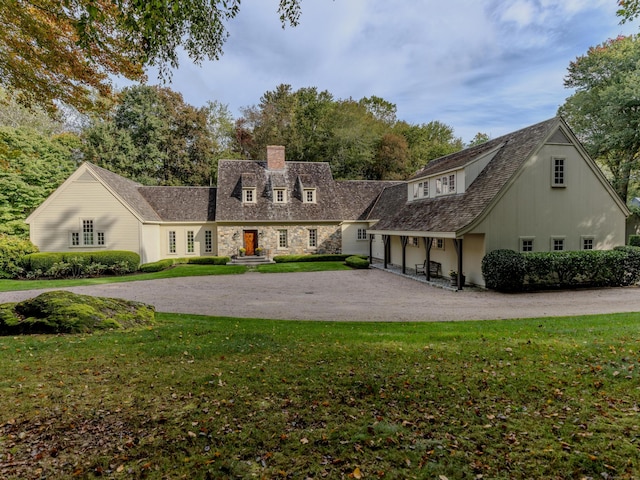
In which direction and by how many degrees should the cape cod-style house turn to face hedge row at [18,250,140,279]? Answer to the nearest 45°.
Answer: approximately 90° to its right

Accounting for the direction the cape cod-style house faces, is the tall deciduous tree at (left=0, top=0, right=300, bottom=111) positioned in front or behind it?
in front

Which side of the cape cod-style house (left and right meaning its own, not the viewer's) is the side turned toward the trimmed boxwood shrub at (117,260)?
right

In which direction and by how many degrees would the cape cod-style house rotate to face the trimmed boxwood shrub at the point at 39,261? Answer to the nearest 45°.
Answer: approximately 90° to its right

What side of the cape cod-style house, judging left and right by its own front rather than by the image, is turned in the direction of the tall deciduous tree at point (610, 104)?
left

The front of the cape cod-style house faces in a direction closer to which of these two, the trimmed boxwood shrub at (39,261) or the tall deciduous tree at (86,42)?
the tall deciduous tree

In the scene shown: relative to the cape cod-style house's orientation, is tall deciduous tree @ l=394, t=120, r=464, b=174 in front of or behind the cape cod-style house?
behind

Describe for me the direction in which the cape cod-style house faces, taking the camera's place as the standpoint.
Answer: facing the viewer

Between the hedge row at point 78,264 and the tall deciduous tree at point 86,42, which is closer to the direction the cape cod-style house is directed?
the tall deciduous tree
